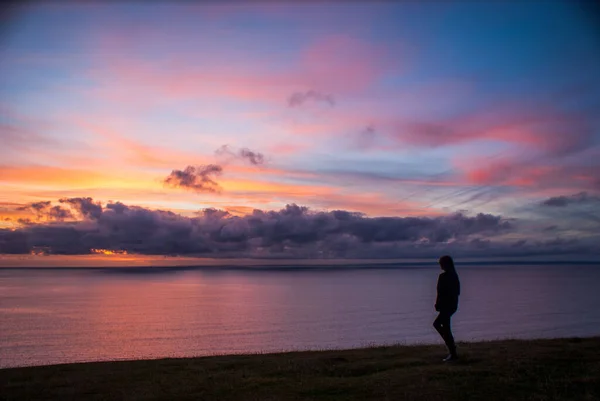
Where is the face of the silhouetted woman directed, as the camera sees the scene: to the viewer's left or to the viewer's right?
to the viewer's left

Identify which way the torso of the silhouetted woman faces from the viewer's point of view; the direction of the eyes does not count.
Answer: to the viewer's left
